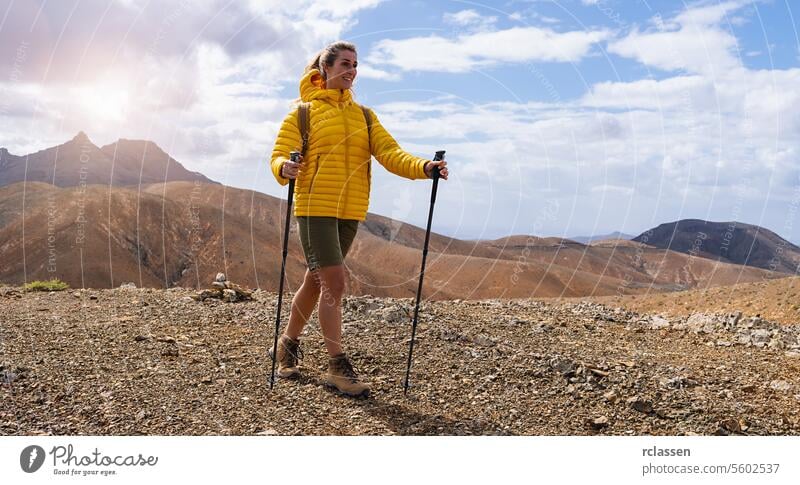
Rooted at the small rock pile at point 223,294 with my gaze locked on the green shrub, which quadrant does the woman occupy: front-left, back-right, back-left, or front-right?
back-left

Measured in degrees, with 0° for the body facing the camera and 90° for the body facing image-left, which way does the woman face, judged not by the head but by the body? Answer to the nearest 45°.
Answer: approximately 315°

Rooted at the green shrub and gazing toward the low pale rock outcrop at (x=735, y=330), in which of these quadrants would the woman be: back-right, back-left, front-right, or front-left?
front-right

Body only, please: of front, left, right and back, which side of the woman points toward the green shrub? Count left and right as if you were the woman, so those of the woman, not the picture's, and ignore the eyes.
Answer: back

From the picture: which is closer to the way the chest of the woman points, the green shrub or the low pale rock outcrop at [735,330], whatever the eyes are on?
the low pale rock outcrop

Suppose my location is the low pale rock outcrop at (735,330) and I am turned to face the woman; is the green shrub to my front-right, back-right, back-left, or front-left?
front-right

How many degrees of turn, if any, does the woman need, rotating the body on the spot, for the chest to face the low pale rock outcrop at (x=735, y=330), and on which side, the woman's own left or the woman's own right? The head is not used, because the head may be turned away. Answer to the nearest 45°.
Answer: approximately 90° to the woman's own left

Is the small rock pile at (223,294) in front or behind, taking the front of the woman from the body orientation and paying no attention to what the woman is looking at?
behind

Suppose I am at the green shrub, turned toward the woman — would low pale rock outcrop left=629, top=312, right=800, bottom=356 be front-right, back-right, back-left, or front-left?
front-left
